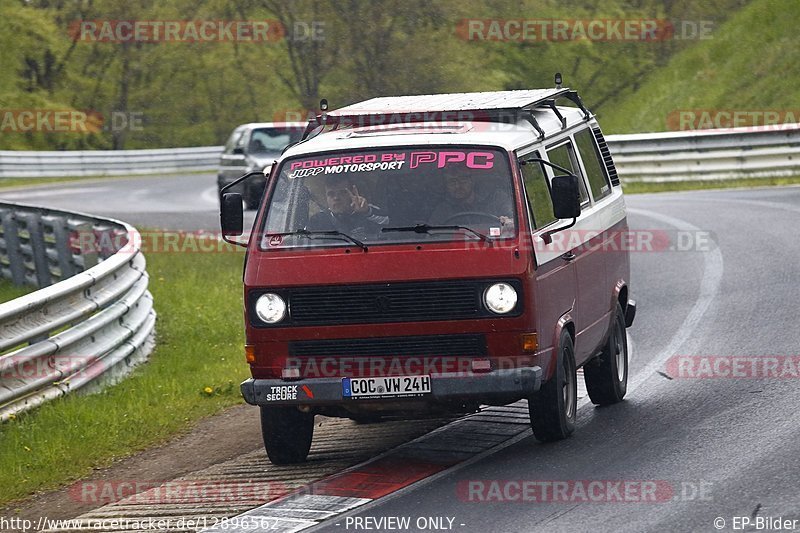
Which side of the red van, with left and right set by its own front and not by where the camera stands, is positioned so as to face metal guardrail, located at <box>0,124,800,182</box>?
back

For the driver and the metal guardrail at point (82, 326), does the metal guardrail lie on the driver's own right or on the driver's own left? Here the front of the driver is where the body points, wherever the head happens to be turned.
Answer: on the driver's own right

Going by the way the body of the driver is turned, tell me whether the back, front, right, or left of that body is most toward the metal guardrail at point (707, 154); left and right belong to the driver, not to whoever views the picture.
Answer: back

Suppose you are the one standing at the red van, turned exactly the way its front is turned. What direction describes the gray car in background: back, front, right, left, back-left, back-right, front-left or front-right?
back

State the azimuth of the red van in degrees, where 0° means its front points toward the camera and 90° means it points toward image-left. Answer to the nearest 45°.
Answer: approximately 0°

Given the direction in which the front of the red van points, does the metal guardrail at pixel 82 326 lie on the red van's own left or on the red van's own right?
on the red van's own right

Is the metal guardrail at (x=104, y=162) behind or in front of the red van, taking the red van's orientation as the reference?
behind
